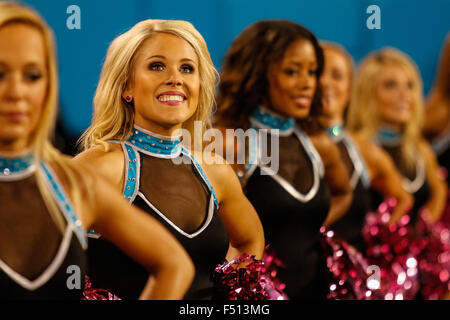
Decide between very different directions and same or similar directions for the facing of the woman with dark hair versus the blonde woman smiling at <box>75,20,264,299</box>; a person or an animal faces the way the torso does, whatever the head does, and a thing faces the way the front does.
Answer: same or similar directions

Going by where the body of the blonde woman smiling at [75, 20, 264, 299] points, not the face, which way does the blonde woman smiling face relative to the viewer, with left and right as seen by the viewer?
facing the viewer and to the right of the viewer

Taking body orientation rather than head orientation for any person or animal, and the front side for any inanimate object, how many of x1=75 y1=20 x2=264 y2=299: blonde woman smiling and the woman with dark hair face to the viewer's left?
0

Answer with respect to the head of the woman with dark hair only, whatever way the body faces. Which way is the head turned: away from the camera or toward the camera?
toward the camera

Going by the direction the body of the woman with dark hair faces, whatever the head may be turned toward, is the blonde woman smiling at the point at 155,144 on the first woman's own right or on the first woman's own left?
on the first woman's own right

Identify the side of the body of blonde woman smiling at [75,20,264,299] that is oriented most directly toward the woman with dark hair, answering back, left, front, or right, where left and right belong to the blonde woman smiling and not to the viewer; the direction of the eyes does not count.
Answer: left

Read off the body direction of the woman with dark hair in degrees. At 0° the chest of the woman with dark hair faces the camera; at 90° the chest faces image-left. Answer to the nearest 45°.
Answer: approximately 315°
